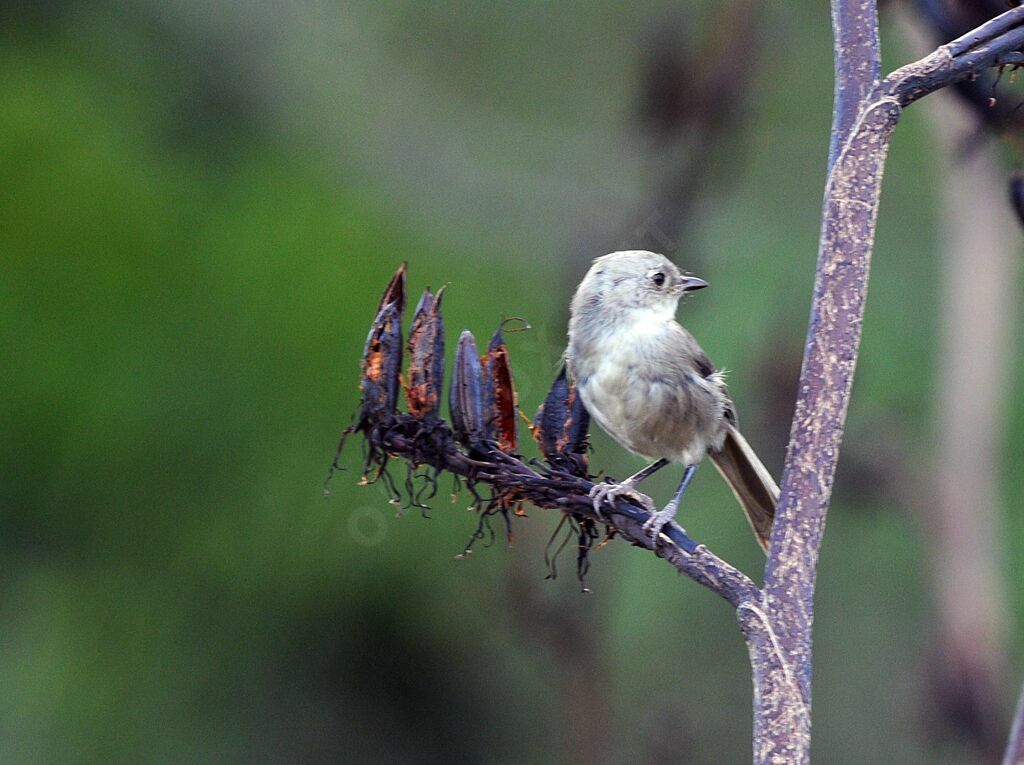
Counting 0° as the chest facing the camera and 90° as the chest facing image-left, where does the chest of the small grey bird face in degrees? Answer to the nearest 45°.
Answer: approximately 45°

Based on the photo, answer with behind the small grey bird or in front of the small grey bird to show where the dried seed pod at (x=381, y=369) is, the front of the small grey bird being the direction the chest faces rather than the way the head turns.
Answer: in front
